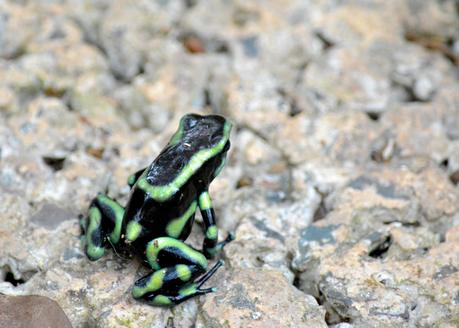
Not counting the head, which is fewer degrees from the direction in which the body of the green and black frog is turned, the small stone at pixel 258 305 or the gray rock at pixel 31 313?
the small stone

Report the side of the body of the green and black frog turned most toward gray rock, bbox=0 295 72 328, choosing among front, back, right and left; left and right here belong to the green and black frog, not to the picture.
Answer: back

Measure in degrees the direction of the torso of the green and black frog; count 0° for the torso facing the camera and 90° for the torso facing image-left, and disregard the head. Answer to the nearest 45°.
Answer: approximately 225°

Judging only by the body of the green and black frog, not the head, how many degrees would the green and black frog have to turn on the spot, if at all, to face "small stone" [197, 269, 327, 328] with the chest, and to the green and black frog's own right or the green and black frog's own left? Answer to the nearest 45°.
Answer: approximately 90° to the green and black frog's own right
